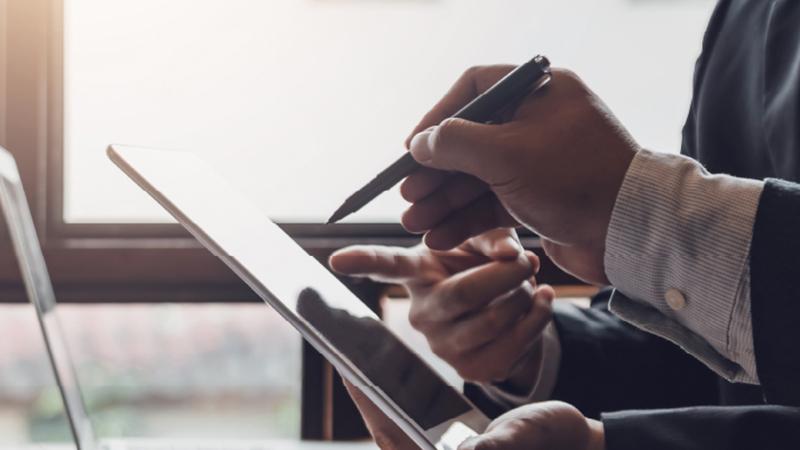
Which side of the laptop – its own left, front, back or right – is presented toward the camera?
right
